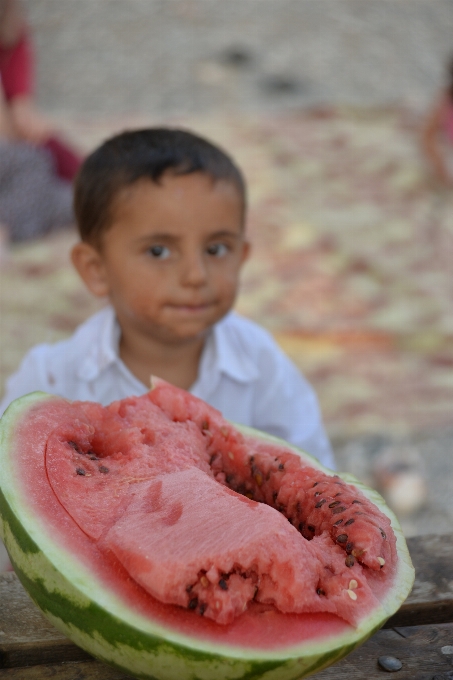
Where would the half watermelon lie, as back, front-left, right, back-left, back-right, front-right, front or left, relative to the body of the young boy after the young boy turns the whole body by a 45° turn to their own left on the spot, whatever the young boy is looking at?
front-right

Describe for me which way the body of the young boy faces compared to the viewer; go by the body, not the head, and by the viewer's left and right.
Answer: facing the viewer

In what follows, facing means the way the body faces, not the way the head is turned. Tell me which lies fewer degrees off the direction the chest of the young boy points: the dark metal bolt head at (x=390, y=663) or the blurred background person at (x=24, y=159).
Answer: the dark metal bolt head

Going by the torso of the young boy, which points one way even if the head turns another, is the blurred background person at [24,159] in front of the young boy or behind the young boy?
behind
